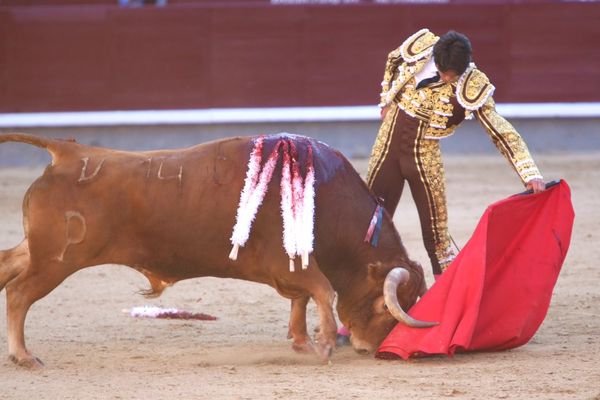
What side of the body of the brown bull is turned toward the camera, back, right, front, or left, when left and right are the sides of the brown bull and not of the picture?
right
